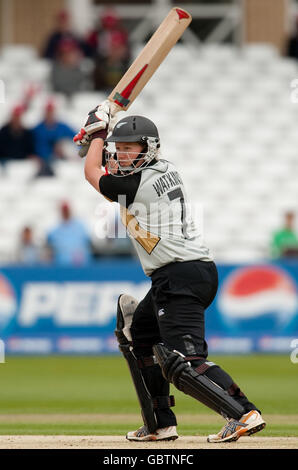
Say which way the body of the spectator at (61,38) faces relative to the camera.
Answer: toward the camera

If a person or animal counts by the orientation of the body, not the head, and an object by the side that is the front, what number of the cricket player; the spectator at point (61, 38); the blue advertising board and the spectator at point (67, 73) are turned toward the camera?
3

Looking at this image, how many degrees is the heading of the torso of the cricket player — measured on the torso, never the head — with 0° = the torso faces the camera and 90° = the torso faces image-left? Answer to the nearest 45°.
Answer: approximately 90°

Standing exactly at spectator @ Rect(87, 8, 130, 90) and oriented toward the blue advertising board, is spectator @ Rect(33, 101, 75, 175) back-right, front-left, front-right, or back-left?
front-right

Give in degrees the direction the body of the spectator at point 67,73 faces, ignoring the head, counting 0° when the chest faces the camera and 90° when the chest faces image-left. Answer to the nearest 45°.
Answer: approximately 0°

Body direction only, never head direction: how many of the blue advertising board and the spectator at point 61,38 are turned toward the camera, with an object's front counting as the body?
2

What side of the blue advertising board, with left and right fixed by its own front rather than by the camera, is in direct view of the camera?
front
